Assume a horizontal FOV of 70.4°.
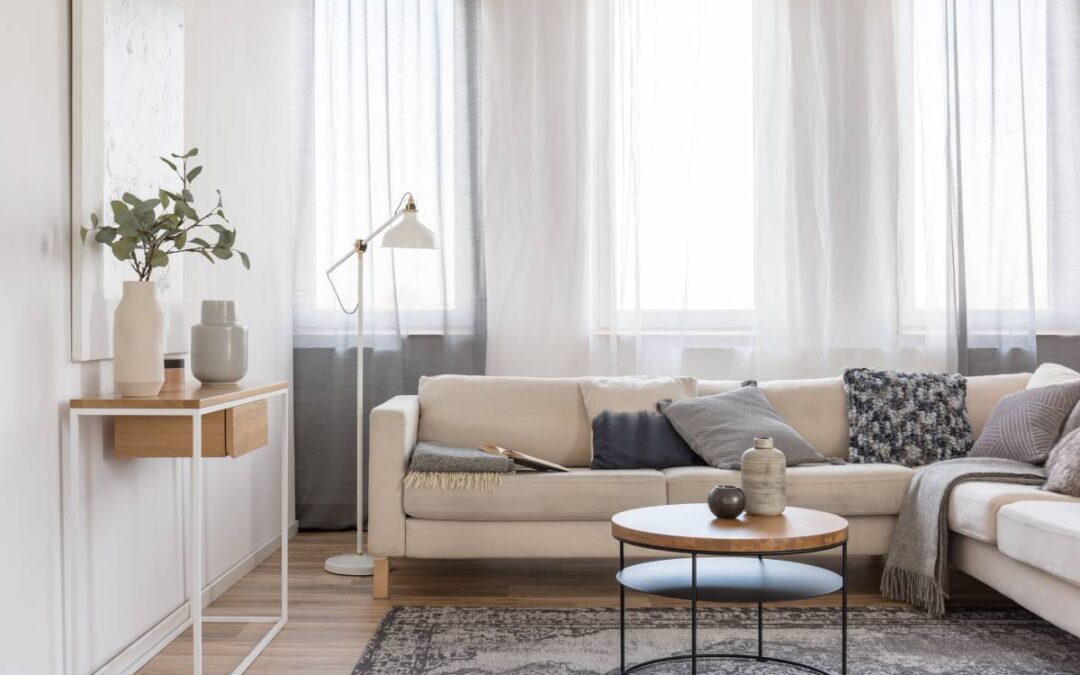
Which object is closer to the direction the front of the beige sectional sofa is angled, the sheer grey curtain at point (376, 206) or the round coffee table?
the round coffee table

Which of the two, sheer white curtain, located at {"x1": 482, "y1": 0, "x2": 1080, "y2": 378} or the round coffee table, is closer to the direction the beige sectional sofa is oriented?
the round coffee table

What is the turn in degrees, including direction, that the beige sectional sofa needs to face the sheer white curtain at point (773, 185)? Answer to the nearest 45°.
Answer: approximately 135° to its left

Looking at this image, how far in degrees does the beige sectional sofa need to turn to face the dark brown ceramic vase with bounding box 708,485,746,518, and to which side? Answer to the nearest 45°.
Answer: approximately 45° to its left

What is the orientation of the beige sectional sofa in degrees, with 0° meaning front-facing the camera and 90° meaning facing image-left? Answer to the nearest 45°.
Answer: approximately 0°

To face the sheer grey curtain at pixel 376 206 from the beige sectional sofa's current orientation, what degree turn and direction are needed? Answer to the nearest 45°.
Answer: approximately 135° to its right
